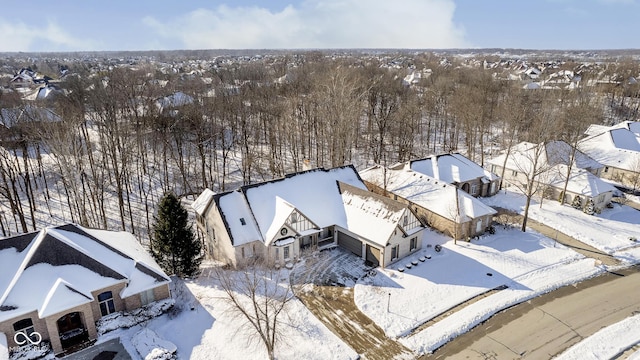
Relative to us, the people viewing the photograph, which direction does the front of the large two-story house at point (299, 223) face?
facing the viewer and to the right of the viewer

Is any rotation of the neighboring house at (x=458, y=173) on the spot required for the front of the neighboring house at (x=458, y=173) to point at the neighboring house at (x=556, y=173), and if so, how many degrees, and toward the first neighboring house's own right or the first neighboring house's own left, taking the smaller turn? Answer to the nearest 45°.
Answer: approximately 45° to the first neighboring house's own left

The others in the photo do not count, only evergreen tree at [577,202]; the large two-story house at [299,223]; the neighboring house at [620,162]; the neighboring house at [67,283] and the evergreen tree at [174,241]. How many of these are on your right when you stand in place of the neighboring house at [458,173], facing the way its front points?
3

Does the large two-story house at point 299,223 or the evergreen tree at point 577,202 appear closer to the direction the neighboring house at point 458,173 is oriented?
the evergreen tree

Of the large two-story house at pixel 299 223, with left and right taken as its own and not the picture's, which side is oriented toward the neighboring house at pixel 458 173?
left

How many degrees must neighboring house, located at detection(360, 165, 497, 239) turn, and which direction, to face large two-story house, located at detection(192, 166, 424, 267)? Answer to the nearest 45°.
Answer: approximately 90° to its right

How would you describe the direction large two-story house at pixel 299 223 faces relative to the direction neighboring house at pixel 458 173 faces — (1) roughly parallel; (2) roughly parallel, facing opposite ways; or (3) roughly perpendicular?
roughly parallel

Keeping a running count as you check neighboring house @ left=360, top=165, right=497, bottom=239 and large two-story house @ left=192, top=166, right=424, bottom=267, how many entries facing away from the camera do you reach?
0

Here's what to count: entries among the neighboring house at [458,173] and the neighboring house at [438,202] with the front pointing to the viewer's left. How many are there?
0

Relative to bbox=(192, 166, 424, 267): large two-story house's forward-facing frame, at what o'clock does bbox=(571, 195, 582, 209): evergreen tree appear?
The evergreen tree is roughly at 10 o'clock from the large two-story house.
